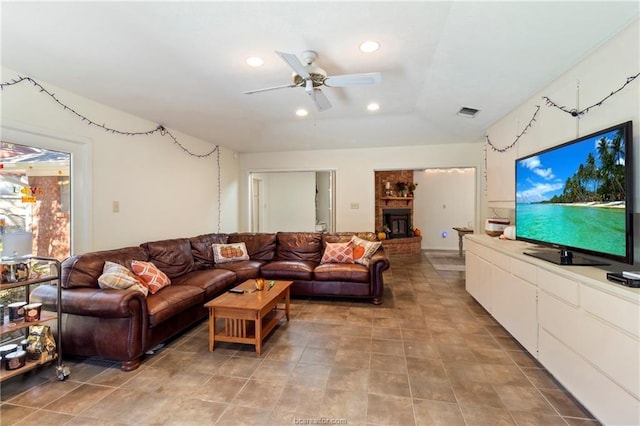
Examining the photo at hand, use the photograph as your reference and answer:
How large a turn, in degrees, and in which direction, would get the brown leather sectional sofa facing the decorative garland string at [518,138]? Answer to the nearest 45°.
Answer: approximately 45° to its left

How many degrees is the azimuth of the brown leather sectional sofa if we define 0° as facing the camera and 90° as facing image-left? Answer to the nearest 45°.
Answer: approximately 315°

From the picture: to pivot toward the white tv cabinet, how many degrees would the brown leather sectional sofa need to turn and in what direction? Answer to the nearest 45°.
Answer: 0° — it already faces it

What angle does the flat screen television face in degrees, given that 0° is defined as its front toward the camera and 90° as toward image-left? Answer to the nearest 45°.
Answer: approximately 45°

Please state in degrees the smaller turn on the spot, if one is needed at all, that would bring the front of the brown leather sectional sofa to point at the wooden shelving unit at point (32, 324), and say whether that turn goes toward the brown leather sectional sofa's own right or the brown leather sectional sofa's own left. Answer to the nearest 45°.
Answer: approximately 90° to the brown leather sectional sofa's own right

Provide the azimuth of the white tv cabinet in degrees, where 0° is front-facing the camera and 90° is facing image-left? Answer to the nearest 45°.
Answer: approximately 45°
